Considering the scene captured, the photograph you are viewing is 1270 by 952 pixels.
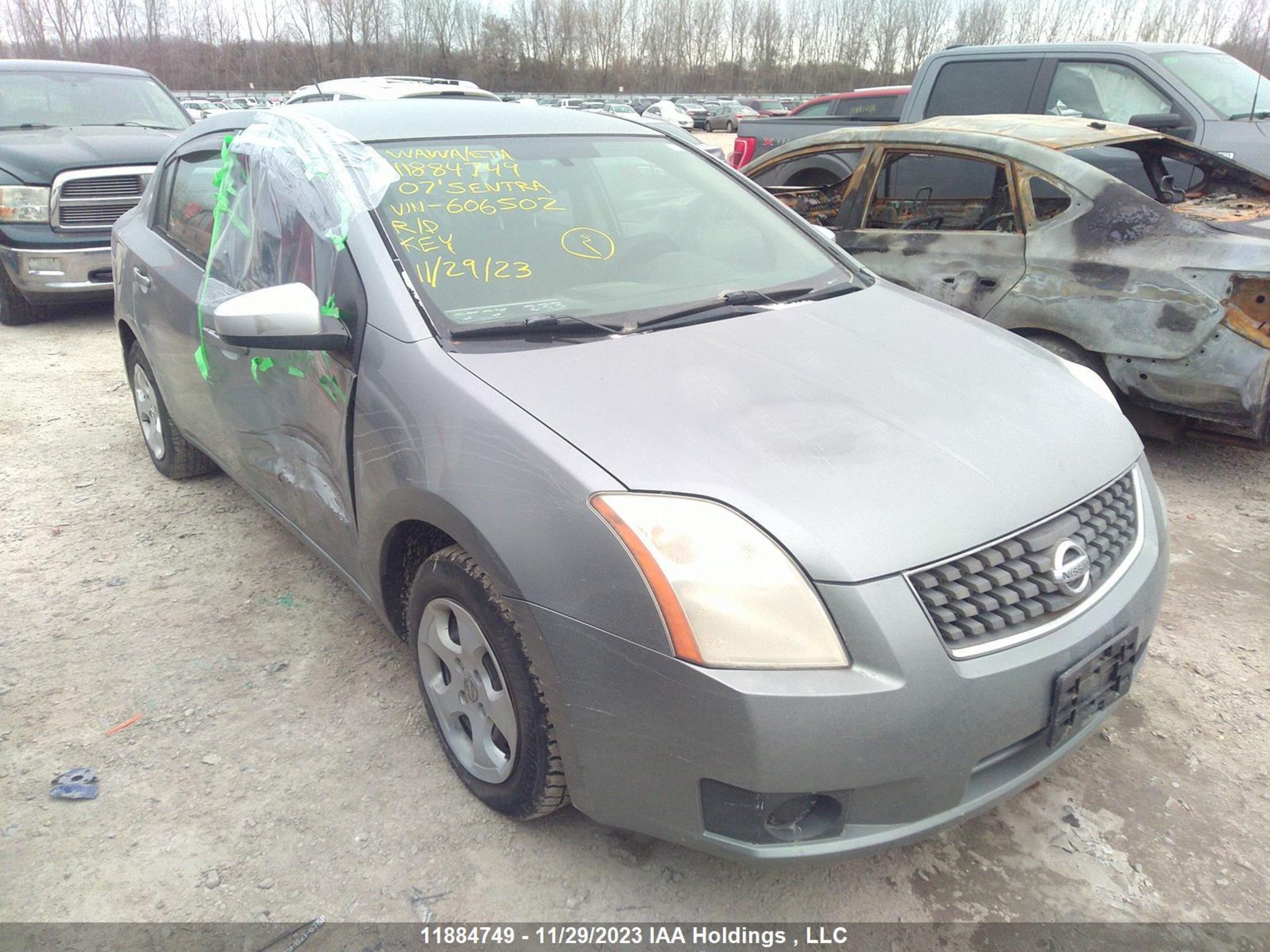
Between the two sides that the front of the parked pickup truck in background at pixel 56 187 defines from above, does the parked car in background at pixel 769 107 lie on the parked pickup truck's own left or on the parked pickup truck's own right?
on the parked pickup truck's own left

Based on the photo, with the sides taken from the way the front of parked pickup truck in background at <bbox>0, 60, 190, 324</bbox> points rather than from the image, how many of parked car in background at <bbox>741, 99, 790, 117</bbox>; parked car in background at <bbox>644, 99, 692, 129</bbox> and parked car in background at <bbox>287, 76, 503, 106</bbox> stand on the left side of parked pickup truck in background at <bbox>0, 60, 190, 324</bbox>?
3

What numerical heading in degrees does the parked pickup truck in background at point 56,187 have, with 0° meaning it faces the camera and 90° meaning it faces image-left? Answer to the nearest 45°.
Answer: approximately 315°

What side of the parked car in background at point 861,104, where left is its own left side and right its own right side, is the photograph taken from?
left

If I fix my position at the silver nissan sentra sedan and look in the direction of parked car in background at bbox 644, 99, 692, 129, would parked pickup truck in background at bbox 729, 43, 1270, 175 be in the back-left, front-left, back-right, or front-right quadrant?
front-right

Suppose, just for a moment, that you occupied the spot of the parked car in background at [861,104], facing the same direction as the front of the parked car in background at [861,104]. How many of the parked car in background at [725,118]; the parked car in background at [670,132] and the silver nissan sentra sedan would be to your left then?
2

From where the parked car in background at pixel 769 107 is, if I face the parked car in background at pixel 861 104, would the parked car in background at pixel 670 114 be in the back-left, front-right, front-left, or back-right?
back-right

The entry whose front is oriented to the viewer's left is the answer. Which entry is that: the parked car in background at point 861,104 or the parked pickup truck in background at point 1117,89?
the parked car in background at point 861,104

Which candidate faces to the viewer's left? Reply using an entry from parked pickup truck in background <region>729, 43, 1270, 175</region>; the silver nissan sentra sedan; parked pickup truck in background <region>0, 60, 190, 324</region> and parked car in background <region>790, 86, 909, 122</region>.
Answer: parked car in background <region>790, 86, 909, 122</region>

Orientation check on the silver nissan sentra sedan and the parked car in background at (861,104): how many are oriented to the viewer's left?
1
